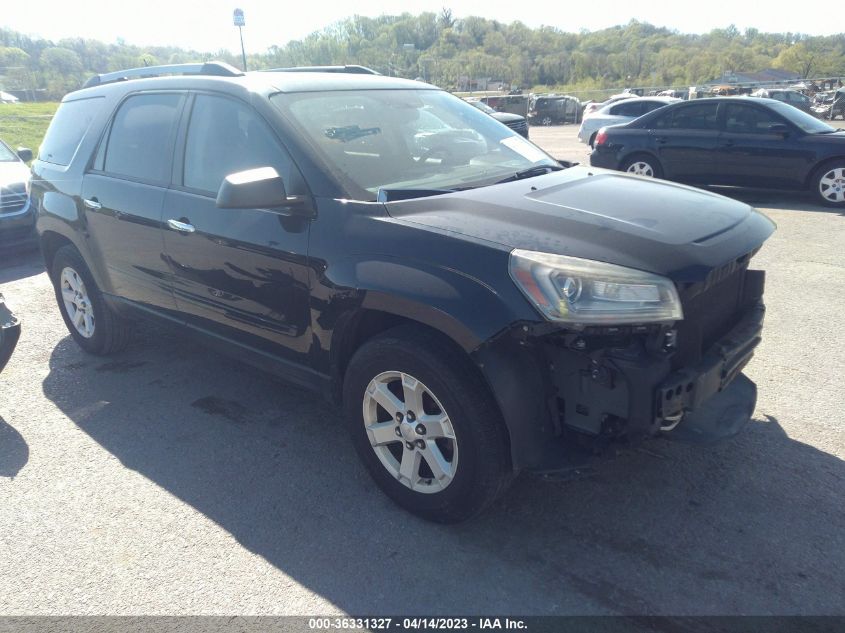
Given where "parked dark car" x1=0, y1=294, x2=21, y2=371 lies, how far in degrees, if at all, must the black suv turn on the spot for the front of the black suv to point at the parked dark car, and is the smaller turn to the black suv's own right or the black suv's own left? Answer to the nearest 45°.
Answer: approximately 180°

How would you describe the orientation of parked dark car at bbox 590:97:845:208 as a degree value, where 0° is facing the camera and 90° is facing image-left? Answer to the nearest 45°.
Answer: approximately 270°

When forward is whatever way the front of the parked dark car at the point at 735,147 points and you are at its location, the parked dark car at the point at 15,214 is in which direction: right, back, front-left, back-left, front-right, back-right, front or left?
back-right

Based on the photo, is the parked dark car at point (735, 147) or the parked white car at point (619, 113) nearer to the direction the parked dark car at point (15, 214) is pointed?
the parked dark car

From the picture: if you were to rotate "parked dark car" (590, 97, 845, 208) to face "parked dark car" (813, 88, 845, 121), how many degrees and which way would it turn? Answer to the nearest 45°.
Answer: approximately 90° to its left
